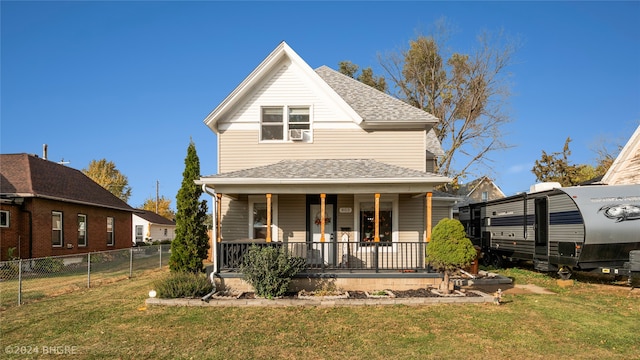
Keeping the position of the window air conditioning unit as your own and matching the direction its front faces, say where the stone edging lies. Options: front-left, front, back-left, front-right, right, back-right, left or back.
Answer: front

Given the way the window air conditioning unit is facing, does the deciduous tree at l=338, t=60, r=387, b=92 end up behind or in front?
behind

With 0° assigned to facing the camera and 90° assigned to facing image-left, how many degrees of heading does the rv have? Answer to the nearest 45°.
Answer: approximately 315°

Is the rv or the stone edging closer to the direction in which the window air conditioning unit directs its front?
the stone edging

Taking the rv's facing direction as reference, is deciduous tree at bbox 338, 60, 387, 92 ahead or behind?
behind

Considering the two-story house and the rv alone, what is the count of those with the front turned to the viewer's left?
0

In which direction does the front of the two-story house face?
toward the camera
